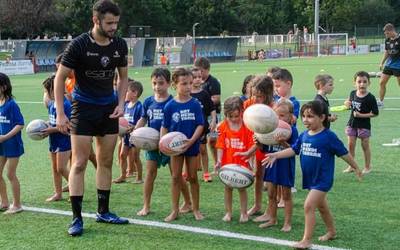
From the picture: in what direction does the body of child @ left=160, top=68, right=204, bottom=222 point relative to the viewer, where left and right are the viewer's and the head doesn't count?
facing the viewer

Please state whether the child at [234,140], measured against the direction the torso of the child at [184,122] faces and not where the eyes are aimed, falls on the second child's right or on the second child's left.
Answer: on the second child's left

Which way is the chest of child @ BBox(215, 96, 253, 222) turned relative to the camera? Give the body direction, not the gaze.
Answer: toward the camera

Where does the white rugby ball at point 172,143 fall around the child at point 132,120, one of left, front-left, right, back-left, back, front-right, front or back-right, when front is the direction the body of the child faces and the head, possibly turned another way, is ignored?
front-left

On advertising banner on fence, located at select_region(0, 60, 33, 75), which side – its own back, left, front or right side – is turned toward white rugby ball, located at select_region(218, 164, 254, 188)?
front

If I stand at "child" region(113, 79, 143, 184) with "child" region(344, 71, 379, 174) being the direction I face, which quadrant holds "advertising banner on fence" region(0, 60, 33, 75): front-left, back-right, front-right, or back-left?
back-left

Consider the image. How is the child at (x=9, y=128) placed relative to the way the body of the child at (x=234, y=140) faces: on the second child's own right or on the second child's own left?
on the second child's own right

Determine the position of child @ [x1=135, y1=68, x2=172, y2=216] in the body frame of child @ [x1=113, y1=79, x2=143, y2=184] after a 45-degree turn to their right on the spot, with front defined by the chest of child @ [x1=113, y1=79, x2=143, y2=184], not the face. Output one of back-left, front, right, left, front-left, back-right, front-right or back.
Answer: left

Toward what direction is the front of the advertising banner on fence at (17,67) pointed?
toward the camera

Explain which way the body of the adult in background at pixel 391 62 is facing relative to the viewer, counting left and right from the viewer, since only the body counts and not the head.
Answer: facing the viewer and to the left of the viewer

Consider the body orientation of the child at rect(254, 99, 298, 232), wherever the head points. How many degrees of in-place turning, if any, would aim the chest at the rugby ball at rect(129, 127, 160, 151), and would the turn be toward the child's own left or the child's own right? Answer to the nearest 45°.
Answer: approximately 45° to the child's own right

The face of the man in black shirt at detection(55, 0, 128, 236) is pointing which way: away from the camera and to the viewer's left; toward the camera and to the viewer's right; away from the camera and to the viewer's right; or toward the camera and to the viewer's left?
toward the camera and to the viewer's right

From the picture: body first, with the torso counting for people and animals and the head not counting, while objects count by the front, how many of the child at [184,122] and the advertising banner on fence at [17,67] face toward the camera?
2

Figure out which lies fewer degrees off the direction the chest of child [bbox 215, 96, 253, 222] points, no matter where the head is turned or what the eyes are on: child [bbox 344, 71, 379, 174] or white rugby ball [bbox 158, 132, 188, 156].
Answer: the white rugby ball

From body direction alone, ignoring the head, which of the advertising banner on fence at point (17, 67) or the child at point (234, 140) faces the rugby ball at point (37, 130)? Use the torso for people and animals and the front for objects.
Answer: the advertising banner on fence
